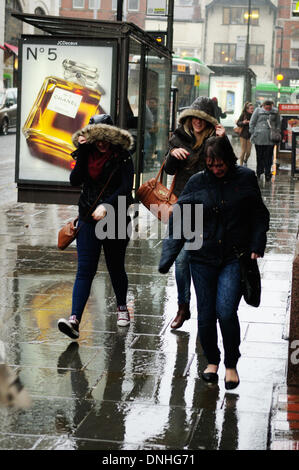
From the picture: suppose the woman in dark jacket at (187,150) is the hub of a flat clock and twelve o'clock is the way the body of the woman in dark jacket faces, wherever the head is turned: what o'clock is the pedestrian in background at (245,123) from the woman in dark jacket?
The pedestrian in background is roughly at 6 o'clock from the woman in dark jacket.

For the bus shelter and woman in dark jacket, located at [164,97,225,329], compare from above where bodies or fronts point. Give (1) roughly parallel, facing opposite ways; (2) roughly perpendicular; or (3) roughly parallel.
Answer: roughly perpendicular

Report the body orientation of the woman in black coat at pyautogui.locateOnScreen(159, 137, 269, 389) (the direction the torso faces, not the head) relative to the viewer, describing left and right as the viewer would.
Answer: facing the viewer

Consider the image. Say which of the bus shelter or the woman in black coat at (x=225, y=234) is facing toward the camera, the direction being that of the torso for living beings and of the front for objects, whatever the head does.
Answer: the woman in black coat

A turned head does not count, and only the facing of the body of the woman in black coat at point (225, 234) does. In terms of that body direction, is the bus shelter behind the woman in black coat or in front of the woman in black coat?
behind

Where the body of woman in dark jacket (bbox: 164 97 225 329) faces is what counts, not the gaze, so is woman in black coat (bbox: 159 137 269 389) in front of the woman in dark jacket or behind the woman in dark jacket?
in front

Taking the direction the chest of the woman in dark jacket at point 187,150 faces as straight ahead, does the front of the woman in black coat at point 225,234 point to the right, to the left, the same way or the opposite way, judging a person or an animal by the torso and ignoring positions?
the same way

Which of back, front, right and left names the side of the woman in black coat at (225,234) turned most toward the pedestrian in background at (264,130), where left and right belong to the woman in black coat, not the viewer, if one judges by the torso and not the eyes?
back

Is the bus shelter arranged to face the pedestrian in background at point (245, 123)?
no

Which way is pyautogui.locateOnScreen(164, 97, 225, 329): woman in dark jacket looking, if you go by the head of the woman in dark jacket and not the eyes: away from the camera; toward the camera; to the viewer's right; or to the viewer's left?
toward the camera

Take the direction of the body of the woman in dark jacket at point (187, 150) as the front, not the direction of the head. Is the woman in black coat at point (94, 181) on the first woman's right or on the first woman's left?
on the first woman's right

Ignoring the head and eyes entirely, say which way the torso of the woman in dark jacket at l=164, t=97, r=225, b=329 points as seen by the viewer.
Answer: toward the camera

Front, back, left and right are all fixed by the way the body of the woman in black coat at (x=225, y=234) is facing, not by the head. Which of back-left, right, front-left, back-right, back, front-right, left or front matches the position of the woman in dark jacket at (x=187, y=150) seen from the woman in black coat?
back

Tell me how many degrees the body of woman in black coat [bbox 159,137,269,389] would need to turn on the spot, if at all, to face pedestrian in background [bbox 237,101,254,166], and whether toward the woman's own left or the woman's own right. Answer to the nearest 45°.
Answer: approximately 180°

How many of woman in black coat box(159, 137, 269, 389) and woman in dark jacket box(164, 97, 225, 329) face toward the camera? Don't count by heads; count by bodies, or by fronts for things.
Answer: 2
